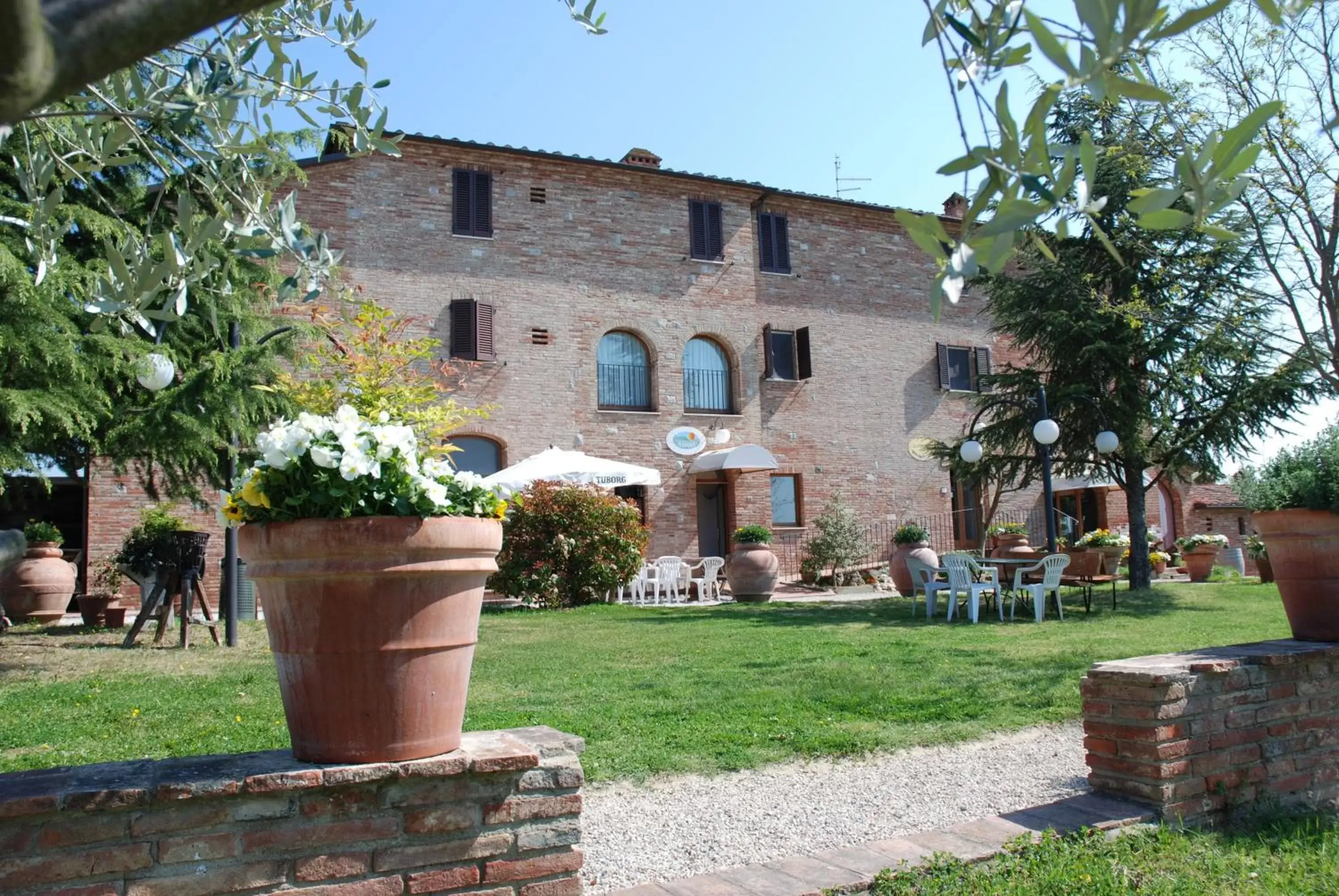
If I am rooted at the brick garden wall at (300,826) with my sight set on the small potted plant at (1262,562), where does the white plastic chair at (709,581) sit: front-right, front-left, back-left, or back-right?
front-left

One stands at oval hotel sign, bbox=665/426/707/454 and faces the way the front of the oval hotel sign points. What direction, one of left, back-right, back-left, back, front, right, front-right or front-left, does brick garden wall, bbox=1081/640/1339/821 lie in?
front

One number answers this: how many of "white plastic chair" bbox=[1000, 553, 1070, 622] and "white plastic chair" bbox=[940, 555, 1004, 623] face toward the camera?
0

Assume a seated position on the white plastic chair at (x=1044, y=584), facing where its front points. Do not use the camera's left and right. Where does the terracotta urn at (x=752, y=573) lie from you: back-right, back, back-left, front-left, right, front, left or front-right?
front

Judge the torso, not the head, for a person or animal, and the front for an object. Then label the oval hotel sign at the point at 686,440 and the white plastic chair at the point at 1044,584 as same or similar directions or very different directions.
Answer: very different directions

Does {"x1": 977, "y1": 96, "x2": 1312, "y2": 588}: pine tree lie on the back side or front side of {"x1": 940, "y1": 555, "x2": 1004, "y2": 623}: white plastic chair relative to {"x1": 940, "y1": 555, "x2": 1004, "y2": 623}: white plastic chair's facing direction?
on the front side

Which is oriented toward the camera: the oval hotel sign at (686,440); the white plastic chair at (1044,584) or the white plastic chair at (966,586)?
the oval hotel sign

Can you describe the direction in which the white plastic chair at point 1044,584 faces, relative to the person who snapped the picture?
facing away from the viewer and to the left of the viewer

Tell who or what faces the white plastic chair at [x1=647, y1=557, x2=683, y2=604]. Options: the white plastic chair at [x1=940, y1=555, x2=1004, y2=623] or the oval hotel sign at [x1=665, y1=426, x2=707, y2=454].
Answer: the oval hotel sign

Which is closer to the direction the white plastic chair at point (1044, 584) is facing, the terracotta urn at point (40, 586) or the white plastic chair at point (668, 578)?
the white plastic chair

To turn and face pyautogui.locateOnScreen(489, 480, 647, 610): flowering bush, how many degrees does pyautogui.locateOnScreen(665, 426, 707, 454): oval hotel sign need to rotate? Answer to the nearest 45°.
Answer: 0° — it already faces it

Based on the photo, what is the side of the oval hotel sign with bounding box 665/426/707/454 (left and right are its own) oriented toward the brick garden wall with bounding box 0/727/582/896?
front

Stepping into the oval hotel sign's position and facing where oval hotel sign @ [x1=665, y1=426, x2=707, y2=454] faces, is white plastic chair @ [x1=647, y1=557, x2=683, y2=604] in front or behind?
in front

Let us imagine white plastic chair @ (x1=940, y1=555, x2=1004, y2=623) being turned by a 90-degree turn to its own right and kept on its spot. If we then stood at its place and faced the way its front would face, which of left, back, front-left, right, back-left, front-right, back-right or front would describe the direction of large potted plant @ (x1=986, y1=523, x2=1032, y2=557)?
back-left

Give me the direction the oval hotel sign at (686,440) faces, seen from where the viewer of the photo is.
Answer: facing the viewer

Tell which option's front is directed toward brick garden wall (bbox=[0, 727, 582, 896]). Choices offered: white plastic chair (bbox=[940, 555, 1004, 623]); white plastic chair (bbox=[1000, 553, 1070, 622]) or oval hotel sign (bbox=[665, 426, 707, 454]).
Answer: the oval hotel sign

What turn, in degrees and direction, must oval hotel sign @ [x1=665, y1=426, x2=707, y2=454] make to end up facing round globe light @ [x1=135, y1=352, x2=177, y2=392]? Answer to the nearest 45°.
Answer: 0° — it already faces it

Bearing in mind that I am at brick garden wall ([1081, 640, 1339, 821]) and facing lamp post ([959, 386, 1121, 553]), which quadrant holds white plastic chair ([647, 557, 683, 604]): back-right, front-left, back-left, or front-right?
front-left

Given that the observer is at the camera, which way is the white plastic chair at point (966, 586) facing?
facing away from the viewer and to the right of the viewer

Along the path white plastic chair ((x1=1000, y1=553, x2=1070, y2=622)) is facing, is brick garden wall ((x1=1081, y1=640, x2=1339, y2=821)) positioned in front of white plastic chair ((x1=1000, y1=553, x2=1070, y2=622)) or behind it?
behind

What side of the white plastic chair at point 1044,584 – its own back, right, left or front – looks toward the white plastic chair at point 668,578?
front

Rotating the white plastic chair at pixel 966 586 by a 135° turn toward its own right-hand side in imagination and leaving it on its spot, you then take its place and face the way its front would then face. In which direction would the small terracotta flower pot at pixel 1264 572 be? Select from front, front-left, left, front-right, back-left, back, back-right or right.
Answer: back-left
